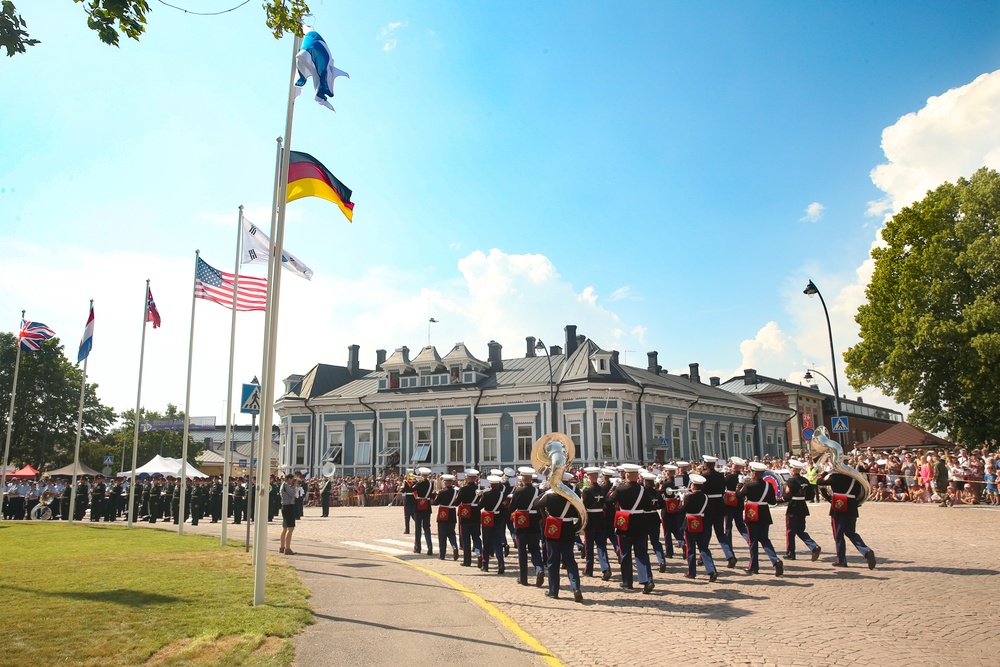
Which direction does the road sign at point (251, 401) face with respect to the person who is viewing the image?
facing the viewer

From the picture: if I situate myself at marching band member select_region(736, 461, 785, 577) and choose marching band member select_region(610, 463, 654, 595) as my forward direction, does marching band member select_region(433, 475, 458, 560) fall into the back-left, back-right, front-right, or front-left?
front-right

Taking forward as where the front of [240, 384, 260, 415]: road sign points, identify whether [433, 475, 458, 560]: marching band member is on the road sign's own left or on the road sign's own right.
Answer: on the road sign's own left

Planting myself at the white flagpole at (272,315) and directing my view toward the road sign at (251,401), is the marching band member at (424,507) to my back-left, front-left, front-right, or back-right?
front-right

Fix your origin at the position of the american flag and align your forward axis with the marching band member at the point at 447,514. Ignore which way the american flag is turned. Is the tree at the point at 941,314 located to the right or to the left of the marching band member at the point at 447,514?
left
